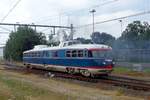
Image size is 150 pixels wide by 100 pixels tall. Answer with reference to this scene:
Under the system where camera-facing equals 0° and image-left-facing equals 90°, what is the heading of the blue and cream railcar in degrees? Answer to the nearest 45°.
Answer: approximately 315°
